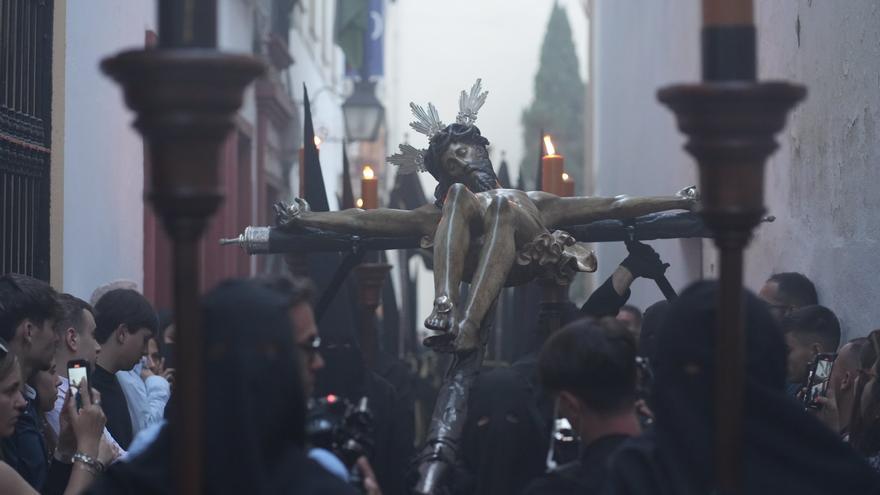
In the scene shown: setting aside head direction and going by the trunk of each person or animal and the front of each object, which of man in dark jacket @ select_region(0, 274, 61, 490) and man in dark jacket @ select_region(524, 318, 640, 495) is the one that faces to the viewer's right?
man in dark jacket @ select_region(0, 274, 61, 490)

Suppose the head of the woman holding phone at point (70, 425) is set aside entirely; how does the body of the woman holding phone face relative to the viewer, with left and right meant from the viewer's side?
facing to the right of the viewer

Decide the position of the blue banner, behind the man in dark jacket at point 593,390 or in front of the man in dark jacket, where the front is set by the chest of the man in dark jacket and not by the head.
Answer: in front

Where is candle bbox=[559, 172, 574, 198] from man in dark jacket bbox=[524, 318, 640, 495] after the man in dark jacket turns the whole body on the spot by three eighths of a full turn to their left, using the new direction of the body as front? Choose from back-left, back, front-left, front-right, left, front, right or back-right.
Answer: back

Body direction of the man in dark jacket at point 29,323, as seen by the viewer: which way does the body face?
to the viewer's right

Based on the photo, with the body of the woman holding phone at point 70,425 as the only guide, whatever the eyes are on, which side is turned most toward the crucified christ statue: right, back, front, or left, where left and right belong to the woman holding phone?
front
